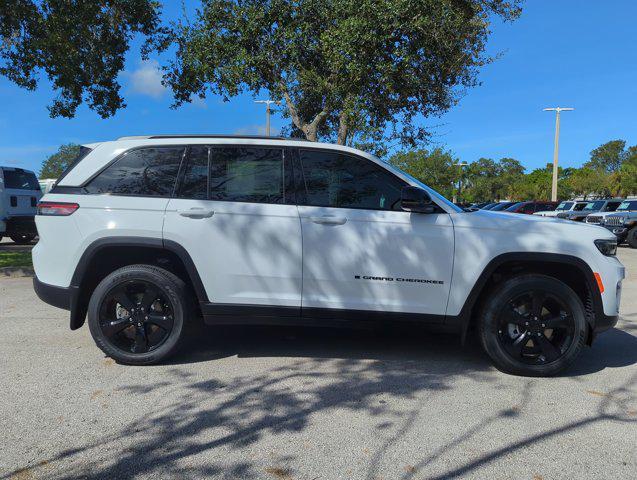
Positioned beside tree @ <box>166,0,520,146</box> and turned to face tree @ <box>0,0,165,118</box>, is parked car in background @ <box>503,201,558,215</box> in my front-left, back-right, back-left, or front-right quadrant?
back-right

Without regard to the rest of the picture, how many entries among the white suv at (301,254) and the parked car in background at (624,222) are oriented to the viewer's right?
1

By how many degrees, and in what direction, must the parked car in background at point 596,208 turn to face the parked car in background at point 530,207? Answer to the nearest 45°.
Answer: approximately 90° to its right

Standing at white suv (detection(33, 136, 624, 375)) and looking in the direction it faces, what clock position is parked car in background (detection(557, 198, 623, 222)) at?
The parked car in background is roughly at 10 o'clock from the white suv.

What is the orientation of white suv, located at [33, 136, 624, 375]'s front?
to the viewer's right
